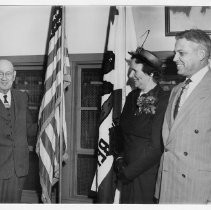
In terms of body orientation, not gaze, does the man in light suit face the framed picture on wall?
no

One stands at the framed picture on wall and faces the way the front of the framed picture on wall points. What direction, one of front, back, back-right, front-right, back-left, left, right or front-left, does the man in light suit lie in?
front

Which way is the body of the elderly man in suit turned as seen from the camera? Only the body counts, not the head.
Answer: toward the camera

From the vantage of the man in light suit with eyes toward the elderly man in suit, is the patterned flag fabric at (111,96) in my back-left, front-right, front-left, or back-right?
front-right

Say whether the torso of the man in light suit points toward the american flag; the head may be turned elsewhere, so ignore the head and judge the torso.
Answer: no

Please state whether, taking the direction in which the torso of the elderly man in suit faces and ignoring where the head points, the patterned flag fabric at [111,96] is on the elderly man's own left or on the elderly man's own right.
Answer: on the elderly man's own left

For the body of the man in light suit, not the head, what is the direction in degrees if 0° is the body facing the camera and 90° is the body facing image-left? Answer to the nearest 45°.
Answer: approximately 45°

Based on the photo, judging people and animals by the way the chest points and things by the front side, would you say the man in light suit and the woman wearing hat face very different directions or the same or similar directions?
same or similar directions

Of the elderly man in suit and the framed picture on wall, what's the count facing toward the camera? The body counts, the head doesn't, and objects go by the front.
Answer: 2

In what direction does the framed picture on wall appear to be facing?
toward the camera

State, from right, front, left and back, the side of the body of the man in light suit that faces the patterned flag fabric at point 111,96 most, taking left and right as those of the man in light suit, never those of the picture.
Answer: right

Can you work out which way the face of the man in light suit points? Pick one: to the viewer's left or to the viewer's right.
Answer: to the viewer's left
